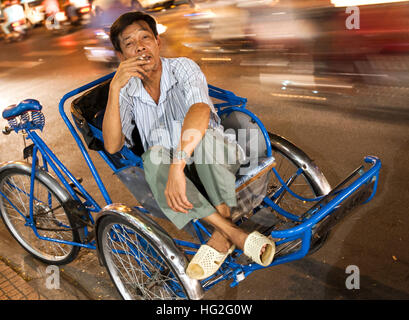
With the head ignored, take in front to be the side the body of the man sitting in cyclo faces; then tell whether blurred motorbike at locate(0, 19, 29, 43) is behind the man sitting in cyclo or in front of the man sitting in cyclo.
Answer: behind

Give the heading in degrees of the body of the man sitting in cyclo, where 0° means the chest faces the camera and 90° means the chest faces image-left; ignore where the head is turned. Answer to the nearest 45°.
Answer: approximately 0°

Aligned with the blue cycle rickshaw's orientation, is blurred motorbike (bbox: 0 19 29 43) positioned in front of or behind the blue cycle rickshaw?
behind

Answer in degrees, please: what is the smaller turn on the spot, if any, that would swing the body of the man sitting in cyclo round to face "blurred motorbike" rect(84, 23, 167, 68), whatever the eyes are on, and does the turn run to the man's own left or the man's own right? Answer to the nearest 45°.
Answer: approximately 180°
